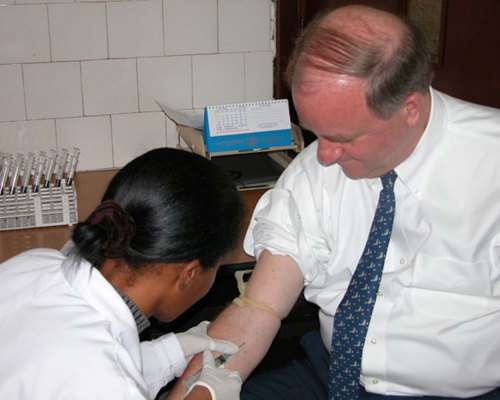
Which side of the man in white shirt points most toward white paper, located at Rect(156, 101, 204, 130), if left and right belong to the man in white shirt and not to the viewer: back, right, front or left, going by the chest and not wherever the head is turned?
right

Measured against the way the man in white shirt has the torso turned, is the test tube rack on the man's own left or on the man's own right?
on the man's own right

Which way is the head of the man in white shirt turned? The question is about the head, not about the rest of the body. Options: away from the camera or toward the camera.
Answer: toward the camera

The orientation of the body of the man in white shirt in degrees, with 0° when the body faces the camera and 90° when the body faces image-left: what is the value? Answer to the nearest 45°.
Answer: approximately 45°
